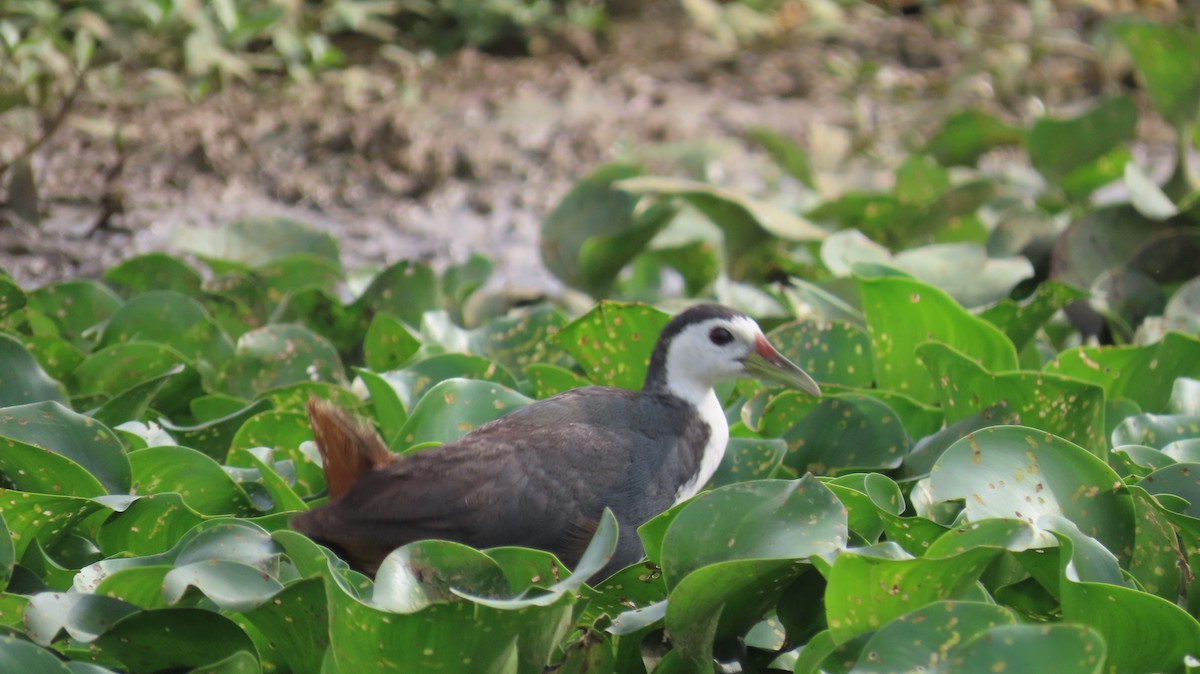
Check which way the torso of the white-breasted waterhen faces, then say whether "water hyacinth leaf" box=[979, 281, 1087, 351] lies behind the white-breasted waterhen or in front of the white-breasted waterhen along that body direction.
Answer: in front

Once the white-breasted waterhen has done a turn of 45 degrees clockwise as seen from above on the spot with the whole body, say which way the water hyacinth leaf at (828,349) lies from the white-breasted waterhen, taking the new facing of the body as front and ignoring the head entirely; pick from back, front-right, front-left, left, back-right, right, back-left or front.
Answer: left

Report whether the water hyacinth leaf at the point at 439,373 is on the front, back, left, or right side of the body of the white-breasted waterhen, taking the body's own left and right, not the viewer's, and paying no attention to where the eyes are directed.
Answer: left

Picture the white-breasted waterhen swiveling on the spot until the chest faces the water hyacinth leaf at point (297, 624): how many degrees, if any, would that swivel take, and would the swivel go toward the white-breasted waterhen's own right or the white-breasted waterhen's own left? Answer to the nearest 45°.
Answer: approximately 135° to the white-breasted waterhen's own right

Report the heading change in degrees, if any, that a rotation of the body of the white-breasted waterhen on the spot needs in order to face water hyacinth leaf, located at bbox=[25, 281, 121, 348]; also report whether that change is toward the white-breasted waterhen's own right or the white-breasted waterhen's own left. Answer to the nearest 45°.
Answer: approximately 135° to the white-breasted waterhen's own left

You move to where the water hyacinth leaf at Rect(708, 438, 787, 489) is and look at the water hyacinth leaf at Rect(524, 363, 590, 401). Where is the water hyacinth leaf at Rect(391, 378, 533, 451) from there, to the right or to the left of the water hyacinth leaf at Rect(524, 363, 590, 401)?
left

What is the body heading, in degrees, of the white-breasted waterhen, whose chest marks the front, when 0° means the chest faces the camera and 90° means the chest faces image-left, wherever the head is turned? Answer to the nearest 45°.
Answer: approximately 270°

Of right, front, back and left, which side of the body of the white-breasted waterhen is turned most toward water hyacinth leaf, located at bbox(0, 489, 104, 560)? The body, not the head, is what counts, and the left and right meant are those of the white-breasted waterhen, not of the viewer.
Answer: back

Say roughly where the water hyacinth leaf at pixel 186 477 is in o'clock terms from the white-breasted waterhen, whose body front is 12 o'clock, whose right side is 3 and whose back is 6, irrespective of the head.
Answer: The water hyacinth leaf is roughly at 6 o'clock from the white-breasted waterhen.

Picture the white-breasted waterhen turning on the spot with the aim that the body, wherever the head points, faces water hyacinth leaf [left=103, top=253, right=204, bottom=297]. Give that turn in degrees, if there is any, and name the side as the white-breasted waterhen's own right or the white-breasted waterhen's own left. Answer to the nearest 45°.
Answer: approximately 135° to the white-breasted waterhen's own left

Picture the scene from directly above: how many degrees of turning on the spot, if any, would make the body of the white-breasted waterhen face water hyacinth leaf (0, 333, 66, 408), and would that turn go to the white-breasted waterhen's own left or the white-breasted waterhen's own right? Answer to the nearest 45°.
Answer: approximately 180°

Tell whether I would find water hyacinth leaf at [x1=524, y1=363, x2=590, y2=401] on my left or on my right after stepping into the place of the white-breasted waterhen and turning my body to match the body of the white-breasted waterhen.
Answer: on my left

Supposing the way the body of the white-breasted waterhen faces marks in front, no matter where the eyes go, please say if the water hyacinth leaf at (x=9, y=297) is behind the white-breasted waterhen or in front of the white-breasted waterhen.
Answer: behind

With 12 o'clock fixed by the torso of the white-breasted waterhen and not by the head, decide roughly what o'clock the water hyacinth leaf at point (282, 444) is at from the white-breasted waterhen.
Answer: The water hyacinth leaf is roughly at 7 o'clock from the white-breasted waterhen.

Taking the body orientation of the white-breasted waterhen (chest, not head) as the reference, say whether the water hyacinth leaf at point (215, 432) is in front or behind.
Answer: behind
